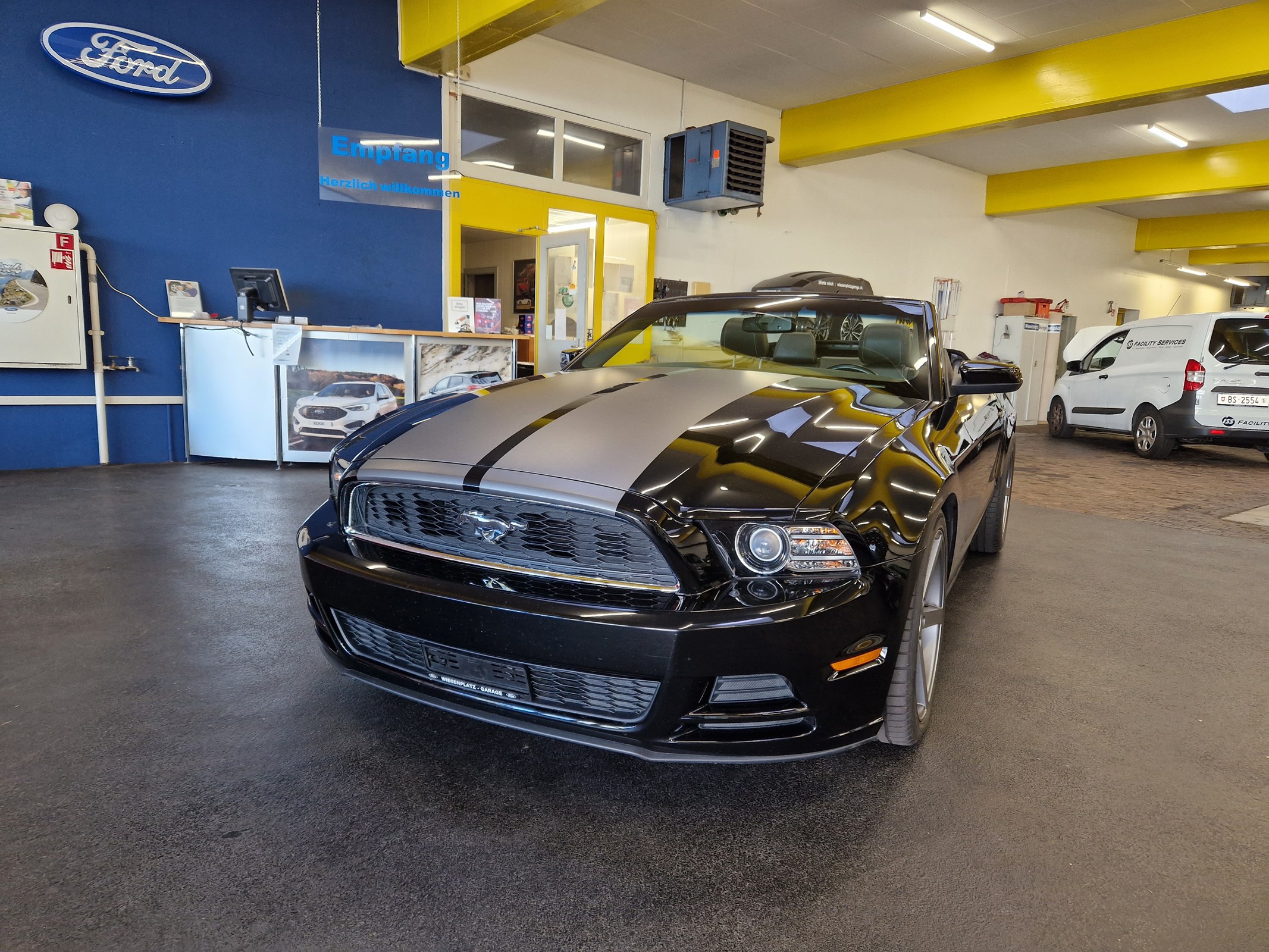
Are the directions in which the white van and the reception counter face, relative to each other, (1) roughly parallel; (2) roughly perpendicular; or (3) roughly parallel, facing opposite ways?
roughly parallel, facing opposite ways

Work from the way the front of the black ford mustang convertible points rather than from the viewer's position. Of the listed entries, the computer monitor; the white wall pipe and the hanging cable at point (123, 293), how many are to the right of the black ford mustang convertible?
3

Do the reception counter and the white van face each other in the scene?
no

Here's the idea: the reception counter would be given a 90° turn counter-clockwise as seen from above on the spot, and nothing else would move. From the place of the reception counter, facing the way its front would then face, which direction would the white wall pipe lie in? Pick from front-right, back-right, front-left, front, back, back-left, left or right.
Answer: back

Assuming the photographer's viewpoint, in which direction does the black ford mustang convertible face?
facing the viewer and to the left of the viewer

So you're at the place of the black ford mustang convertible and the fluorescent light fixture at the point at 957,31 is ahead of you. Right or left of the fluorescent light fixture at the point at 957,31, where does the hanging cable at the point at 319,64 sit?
left

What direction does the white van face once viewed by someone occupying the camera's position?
facing away from the viewer and to the left of the viewer

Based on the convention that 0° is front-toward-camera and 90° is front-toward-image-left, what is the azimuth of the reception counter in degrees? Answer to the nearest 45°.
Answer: approximately 0°

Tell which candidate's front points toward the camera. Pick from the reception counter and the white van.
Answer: the reception counter

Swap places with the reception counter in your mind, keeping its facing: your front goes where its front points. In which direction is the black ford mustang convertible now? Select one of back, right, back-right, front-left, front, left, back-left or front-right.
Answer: front

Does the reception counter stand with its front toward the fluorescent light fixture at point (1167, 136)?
no

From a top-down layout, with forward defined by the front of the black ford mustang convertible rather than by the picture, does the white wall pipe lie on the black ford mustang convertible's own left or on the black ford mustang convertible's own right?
on the black ford mustang convertible's own right

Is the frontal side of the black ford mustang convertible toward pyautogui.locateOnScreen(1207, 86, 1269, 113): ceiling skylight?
no

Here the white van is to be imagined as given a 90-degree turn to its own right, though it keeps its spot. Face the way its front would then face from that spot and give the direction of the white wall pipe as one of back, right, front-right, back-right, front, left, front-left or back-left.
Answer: back

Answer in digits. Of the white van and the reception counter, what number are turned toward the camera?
1
